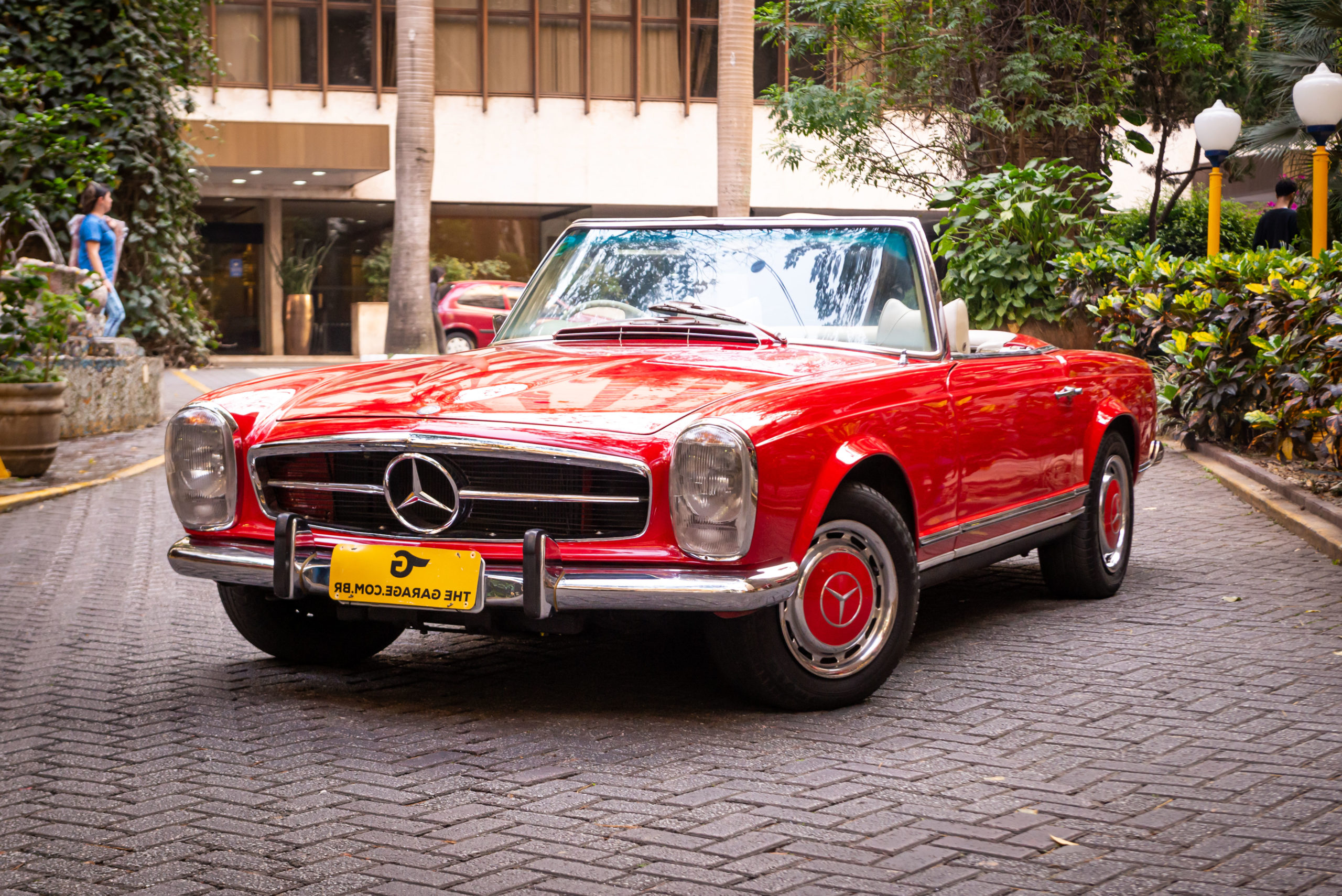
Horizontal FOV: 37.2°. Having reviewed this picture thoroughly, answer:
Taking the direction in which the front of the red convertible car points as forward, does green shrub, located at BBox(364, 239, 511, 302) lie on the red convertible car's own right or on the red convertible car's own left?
on the red convertible car's own right

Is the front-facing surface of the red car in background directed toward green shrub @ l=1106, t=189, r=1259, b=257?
yes

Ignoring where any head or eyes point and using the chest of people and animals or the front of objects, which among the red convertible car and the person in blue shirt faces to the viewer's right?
the person in blue shirt

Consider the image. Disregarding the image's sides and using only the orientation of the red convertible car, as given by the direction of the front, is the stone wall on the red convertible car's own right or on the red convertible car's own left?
on the red convertible car's own right

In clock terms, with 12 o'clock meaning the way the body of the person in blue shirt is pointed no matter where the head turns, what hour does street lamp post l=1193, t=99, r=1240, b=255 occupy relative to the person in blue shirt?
The street lamp post is roughly at 12 o'clock from the person in blue shirt.

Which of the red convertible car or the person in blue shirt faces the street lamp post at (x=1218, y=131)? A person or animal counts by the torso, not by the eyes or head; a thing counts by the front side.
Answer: the person in blue shirt

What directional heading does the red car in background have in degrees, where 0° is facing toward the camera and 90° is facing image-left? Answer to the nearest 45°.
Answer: approximately 270°

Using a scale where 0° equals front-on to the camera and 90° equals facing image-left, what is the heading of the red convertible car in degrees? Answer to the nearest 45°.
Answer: approximately 45°

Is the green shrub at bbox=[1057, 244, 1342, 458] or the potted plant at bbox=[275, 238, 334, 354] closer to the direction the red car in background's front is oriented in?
the green shrub

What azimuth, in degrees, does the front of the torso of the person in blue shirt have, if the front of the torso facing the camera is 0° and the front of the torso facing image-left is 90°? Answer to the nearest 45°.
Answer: approximately 270°

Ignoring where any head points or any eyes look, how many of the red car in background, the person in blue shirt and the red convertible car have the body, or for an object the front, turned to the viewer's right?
2
